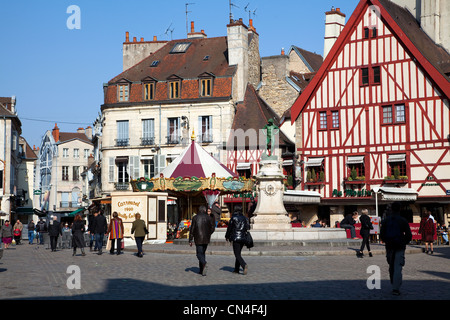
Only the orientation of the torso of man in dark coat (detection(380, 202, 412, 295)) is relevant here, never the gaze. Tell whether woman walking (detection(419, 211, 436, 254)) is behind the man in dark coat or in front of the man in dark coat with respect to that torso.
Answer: in front

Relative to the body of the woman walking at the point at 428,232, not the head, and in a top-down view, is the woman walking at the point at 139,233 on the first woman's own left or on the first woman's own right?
on the first woman's own left

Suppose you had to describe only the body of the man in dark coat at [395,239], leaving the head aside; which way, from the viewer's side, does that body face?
away from the camera
